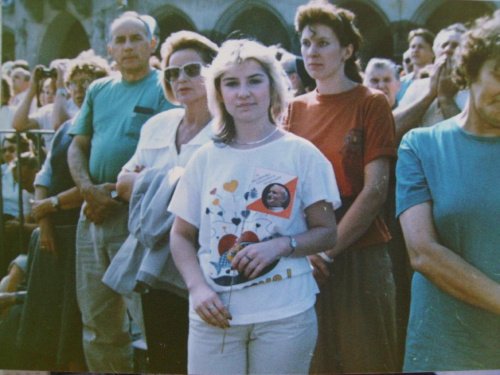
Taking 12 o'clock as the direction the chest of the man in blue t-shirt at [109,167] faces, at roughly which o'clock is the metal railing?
The metal railing is roughly at 4 o'clock from the man in blue t-shirt.

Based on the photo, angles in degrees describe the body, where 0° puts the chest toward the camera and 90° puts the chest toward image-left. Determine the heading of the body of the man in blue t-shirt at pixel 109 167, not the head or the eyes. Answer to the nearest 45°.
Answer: approximately 0°

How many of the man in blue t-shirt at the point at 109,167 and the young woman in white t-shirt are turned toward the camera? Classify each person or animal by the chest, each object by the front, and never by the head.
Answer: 2

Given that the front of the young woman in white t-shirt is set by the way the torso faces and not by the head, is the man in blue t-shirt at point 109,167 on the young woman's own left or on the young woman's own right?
on the young woman's own right

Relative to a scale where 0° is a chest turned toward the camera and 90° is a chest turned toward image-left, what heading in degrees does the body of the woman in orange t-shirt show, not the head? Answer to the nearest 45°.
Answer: approximately 45°

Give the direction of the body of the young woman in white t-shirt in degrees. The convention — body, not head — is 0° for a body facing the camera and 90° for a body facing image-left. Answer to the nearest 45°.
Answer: approximately 0°

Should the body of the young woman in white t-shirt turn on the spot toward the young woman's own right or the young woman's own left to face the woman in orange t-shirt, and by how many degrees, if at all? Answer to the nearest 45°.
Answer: approximately 135° to the young woman's own left
